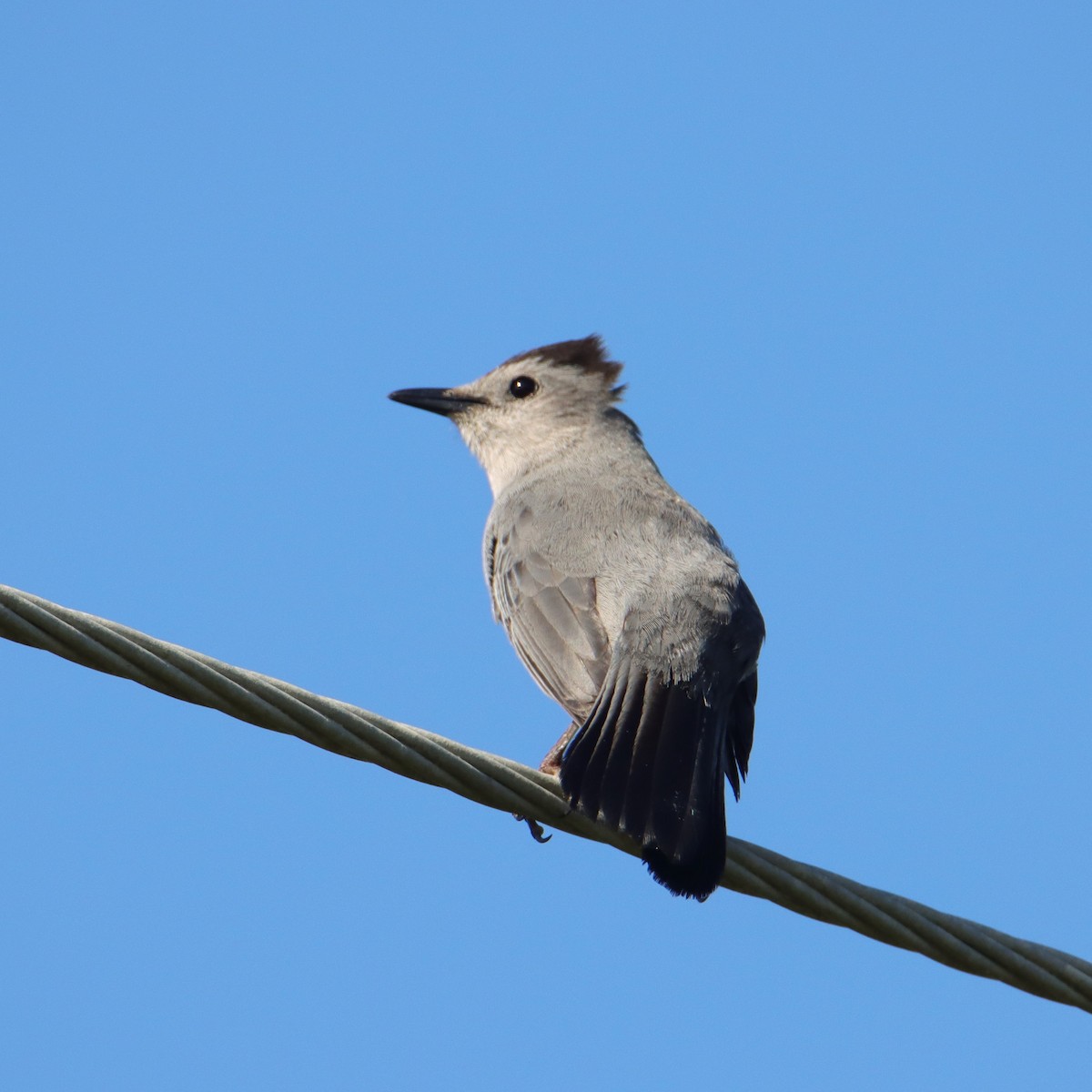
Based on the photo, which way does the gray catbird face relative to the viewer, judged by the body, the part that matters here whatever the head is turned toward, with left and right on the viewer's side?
facing away from the viewer and to the left of the viewer
